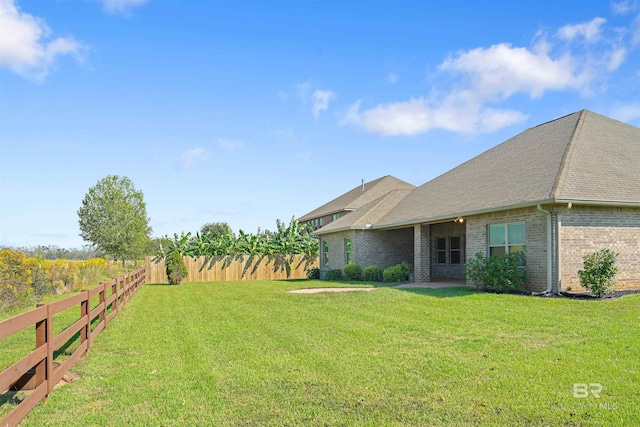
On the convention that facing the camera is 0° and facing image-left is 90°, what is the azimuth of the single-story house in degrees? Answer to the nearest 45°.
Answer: approximately 225°

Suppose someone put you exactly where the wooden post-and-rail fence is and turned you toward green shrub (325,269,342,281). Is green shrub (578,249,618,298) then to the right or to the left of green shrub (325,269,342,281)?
right

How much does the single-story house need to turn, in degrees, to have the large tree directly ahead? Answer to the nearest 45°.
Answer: approximately 90° to its left

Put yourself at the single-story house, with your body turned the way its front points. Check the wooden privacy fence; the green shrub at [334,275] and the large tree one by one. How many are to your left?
3

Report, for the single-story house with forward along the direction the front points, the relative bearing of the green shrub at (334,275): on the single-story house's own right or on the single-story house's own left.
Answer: on the single-story house's own left
